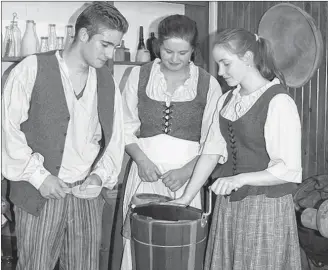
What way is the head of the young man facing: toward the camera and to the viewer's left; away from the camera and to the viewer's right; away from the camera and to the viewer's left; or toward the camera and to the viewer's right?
toward the camera and to the viewer's right

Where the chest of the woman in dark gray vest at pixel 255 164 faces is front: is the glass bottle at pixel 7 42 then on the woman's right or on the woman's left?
on the woman's right

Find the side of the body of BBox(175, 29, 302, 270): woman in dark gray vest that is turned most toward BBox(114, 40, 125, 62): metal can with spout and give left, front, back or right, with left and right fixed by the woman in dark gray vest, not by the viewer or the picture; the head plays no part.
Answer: right

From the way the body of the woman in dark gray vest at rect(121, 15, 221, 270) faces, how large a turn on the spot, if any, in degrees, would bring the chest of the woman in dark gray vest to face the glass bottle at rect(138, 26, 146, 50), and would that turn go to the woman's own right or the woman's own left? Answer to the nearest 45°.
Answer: approximately 180°

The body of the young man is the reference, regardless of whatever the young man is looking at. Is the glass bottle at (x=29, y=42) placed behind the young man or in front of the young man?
behind

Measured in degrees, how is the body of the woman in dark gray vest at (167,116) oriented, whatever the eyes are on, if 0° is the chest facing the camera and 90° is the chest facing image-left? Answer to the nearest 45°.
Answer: approximately 0°

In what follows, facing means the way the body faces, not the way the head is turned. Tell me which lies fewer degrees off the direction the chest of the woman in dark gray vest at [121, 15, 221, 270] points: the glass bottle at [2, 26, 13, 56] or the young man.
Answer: the young man

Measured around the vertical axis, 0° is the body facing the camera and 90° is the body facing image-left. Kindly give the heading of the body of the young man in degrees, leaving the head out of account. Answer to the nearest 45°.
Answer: approximately 315°

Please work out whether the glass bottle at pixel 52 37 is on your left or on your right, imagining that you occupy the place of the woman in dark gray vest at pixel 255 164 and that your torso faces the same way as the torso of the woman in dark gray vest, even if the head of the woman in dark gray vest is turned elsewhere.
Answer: on your right
